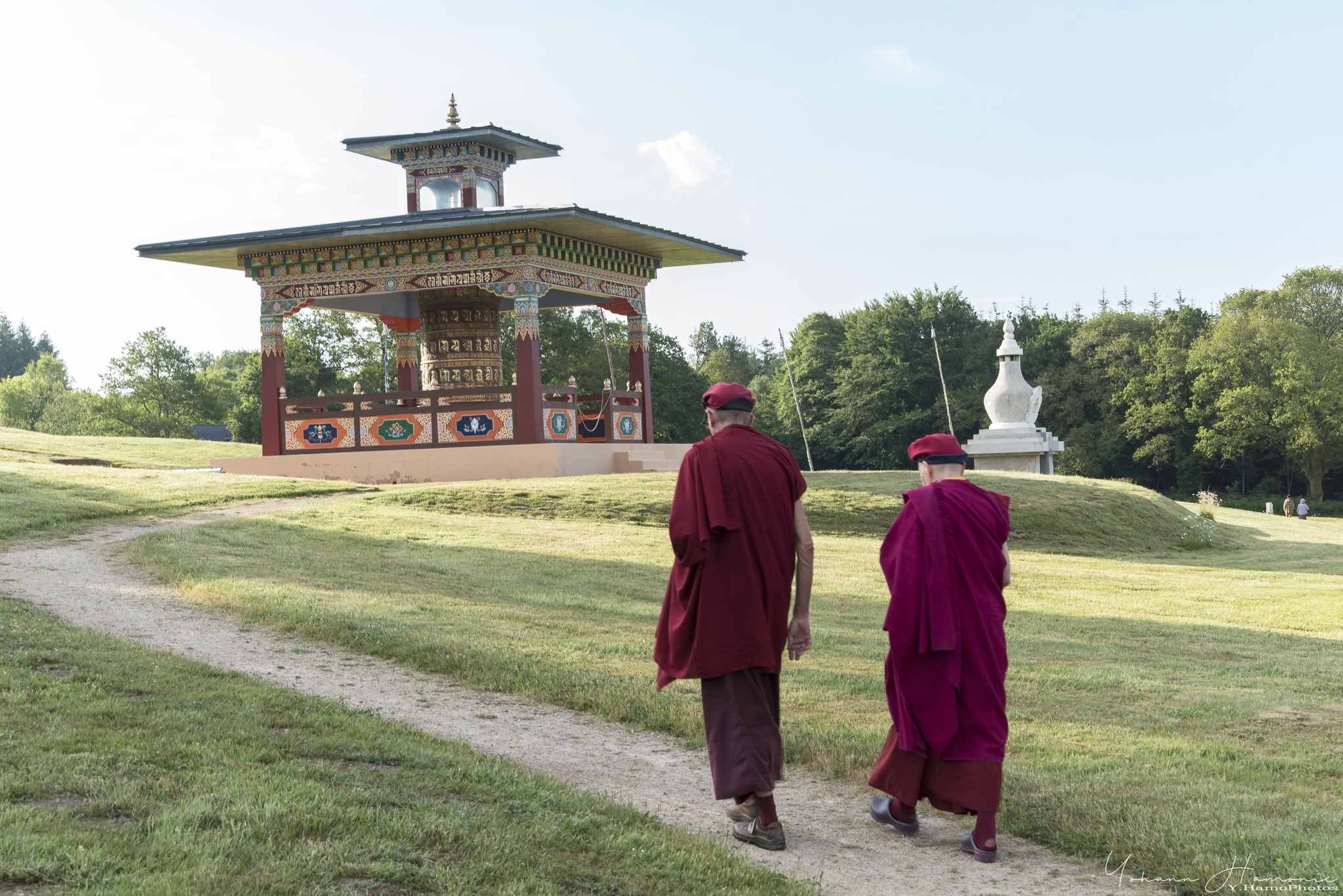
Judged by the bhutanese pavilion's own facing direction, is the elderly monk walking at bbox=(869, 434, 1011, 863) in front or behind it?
in front

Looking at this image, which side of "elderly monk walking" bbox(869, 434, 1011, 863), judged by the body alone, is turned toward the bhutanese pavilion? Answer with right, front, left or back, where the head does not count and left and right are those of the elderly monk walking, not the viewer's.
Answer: front

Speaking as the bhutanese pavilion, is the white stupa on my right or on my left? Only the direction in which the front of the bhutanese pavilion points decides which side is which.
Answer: on my left

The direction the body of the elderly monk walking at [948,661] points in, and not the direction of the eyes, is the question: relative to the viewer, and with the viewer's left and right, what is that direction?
facing away from the viewer and to the left of the viewer

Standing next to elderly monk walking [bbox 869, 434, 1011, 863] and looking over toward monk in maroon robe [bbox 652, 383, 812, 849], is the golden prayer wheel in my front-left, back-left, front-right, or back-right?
front-right

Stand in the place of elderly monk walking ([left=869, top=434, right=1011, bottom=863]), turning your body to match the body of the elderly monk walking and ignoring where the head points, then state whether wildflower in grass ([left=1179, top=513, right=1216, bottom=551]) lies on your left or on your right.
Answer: on your right

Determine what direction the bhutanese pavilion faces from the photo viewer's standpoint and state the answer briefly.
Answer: facing the viewer and to the right of the viewer

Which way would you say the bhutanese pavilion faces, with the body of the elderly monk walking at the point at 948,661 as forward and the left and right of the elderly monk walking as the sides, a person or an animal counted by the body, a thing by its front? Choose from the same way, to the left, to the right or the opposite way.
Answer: the opposite way

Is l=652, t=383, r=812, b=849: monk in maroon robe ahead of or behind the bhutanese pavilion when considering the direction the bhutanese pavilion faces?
ahead

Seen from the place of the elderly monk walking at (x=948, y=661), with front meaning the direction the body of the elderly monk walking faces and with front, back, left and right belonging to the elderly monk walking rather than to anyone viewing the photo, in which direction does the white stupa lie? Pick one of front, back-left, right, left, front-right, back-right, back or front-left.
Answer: front-right
